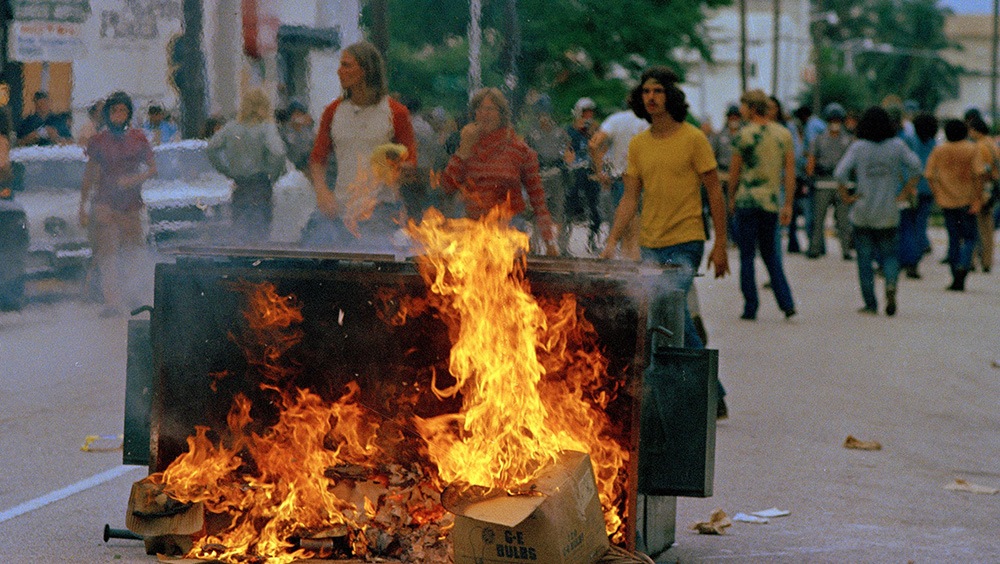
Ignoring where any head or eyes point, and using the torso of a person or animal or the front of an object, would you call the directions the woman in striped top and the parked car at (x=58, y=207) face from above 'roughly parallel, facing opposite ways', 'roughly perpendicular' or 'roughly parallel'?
roughly parallel

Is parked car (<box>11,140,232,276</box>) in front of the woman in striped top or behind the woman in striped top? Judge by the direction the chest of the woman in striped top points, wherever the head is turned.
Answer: behind

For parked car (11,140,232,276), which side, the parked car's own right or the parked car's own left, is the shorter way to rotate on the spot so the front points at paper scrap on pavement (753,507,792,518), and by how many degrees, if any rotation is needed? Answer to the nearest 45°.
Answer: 0° — it already faces it

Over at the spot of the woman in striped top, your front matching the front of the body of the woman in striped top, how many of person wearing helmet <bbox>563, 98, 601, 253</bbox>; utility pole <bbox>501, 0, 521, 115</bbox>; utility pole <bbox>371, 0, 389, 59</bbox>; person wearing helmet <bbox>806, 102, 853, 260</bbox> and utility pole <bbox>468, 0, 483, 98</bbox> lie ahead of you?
0

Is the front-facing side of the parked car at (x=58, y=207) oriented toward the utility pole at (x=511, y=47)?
no

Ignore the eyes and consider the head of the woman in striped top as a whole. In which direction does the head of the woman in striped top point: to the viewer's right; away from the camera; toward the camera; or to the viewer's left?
toward the camera

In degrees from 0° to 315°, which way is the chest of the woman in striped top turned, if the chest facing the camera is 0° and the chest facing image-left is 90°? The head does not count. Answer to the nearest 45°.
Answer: approximately 0°

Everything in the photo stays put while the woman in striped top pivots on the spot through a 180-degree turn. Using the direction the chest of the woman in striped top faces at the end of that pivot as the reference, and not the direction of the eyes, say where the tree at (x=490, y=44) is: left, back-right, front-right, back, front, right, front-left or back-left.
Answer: front

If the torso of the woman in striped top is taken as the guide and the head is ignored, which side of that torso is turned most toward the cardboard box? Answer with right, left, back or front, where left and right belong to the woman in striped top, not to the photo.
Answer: front

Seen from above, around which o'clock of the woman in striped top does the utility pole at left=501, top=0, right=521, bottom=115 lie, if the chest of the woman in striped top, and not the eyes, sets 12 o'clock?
The utility pole is roughly at 6 o'clock from the woman in striped top.

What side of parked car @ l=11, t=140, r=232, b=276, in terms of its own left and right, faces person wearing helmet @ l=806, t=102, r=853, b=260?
left

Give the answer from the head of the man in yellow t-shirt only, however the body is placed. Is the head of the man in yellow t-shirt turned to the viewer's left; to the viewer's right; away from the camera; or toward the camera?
toward the camera

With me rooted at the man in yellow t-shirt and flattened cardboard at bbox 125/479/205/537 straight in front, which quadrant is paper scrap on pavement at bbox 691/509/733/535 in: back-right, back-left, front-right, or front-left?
front-left
